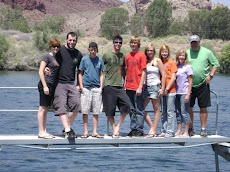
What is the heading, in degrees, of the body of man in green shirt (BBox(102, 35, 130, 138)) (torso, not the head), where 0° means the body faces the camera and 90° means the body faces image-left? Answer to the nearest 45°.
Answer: approximately 0°

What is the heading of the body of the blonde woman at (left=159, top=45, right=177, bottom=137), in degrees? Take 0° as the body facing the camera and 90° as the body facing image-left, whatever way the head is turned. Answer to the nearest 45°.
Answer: approximately 45°

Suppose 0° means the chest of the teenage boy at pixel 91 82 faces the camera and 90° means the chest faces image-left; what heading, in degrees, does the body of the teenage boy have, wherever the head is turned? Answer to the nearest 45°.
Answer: approximately 0°

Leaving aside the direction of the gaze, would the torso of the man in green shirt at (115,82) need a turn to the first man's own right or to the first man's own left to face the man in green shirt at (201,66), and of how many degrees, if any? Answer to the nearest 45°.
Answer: approximately 90° to the first man's own left

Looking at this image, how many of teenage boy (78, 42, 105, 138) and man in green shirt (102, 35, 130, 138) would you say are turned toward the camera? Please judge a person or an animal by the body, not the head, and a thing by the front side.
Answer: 2

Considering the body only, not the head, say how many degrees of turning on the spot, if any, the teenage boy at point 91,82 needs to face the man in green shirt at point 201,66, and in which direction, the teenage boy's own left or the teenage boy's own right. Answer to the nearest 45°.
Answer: approximately 90° to the teenage boy's own left

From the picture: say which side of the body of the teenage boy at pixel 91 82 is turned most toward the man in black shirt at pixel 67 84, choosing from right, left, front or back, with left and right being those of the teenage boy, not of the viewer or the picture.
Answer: right

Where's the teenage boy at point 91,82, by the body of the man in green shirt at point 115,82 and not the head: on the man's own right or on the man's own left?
on the man's own right

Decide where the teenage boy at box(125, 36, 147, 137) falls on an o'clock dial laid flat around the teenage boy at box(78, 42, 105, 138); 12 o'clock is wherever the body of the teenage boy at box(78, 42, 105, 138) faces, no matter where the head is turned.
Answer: the teenage boy at box(125, 36, 147, 137) is roughly at 9 o'clock from the teenage boy at box(78, 42, 105, 138).
